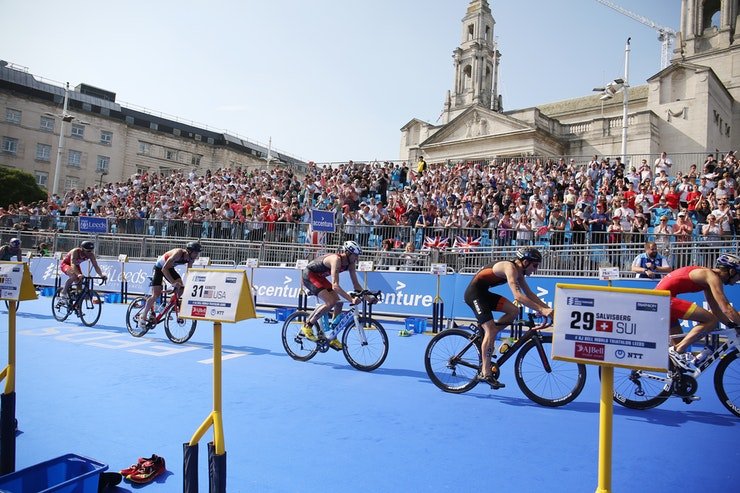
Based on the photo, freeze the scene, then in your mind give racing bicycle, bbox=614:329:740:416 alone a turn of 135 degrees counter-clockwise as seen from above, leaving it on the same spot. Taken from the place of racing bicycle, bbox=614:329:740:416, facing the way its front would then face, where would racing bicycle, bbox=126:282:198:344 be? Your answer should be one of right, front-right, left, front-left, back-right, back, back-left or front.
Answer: front-left

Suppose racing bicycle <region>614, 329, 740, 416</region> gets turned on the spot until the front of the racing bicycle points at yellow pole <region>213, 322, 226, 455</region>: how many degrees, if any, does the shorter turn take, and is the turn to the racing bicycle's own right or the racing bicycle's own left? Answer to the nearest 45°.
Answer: approximately 135° to the racing bicycle's own right

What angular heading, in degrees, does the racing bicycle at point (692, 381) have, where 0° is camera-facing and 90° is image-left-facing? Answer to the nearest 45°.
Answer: approximately 270°

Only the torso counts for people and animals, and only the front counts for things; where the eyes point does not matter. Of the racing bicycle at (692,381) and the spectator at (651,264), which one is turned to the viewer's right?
the racing bicycle

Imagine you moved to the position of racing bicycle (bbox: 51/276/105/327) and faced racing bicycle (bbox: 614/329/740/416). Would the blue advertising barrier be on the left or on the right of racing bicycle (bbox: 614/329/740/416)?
left

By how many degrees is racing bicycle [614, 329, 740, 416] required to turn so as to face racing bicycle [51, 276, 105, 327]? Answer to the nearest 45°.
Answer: approximately 180°

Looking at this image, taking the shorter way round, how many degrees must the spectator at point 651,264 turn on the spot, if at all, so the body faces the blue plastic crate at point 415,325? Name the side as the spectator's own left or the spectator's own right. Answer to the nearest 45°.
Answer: approximately 90° to the spectator's own right

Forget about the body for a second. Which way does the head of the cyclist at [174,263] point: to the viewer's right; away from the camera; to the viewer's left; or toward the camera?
to the viewer's right

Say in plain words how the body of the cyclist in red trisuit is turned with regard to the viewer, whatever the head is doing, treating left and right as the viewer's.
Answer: facing to the right of the viewer

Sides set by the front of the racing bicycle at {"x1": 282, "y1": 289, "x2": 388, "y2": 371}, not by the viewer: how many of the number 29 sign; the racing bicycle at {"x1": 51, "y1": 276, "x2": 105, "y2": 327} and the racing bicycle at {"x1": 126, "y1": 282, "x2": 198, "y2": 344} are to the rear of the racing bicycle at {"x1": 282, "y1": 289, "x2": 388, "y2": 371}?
2

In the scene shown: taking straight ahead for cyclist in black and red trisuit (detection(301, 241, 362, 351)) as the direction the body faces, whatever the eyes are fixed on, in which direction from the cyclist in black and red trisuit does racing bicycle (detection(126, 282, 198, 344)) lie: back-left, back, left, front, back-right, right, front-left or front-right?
back

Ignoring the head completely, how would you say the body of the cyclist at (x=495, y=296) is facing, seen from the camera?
to the viewer's right

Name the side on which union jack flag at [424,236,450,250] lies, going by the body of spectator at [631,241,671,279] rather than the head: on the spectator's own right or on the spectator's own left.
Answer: on the spectator's own right

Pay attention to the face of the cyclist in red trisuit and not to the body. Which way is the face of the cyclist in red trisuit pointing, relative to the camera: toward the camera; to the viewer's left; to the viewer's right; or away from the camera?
to the viewer's right

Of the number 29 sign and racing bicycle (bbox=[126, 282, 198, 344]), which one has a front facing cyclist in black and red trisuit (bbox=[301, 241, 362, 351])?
the racing bicycle
